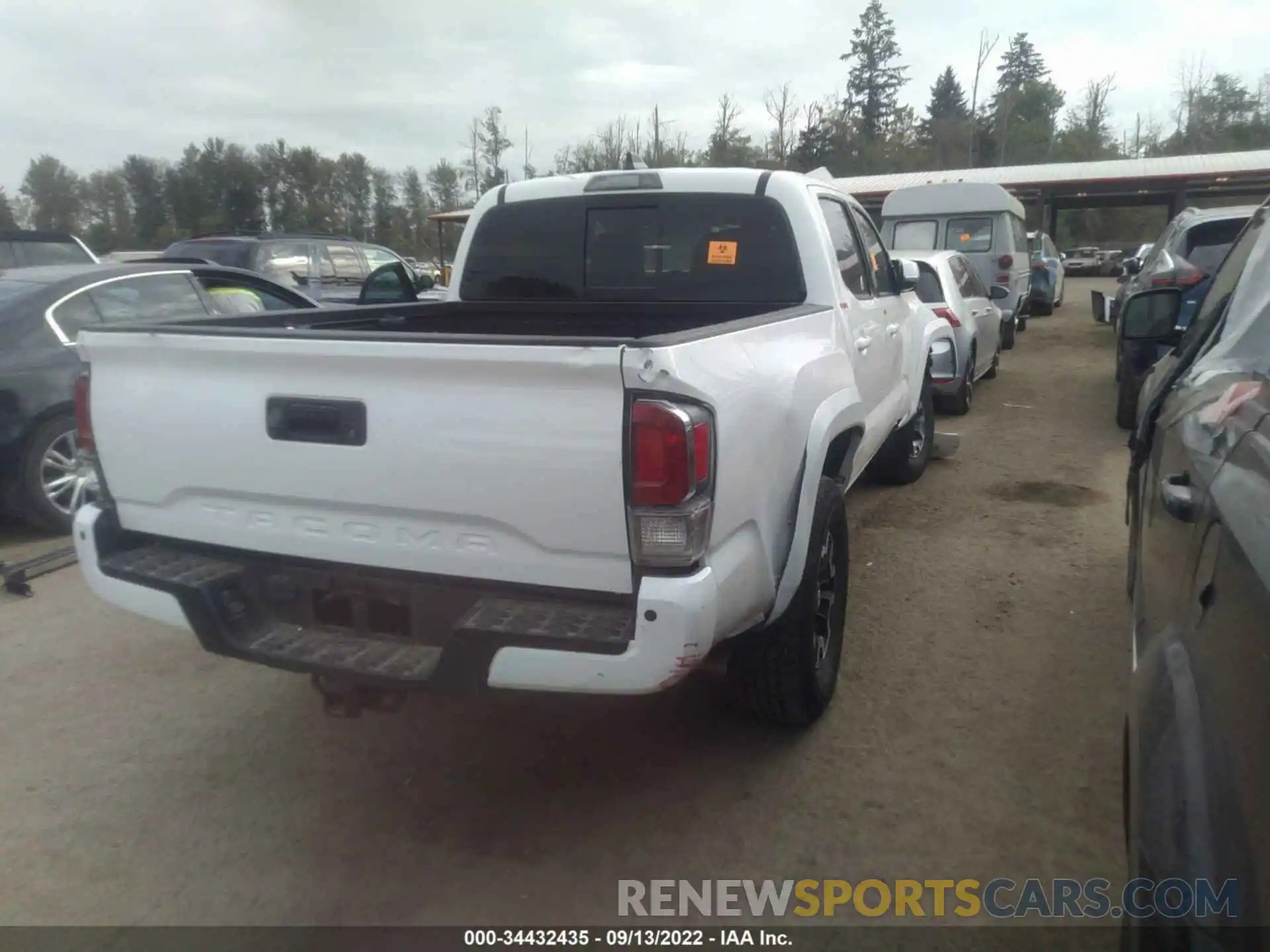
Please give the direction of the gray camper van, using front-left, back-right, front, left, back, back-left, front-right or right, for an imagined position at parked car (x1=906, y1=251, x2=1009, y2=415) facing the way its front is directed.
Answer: front

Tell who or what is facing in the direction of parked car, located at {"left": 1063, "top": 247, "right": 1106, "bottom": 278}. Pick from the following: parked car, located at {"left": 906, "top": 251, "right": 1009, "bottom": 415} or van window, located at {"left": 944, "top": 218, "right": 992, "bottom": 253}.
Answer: parked car, located at {"left": 906, "top": 251, "right": 1009, "bottom": 415}

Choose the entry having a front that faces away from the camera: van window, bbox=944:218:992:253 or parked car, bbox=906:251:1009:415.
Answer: the parked car

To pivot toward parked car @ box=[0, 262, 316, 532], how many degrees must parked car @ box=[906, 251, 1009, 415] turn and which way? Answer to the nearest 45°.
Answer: approximately 135° to its left

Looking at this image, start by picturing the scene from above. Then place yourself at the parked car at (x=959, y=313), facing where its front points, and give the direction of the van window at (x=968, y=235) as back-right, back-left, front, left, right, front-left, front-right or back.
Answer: front

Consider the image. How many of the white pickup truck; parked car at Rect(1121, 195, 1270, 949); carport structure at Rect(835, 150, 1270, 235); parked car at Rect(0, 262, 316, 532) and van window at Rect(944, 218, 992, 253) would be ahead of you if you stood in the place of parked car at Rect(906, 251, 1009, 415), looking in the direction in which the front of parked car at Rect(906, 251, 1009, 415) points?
2

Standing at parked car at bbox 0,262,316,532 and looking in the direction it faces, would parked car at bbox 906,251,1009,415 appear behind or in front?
in front

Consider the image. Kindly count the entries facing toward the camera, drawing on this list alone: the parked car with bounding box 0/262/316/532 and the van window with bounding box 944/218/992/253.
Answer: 1

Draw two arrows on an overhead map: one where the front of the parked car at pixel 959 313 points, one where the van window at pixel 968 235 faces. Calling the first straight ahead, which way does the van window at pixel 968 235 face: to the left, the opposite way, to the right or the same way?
the opposite way

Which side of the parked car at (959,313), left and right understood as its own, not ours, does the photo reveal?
back

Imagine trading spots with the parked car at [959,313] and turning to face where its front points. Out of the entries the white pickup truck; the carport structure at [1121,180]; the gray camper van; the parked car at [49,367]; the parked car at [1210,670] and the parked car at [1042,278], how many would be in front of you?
3

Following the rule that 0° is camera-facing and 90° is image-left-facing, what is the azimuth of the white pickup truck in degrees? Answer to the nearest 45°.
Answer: approximately 225°
